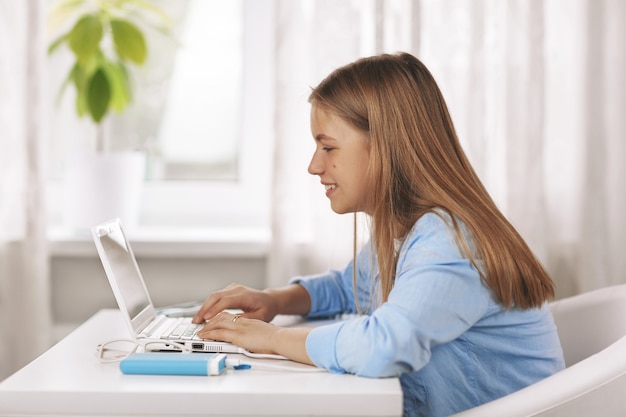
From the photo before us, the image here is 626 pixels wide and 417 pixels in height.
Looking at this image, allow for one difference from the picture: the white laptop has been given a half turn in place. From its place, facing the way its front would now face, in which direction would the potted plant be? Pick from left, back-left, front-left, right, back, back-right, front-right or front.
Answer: right

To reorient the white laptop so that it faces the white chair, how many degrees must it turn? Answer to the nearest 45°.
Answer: approximately 45° to its right

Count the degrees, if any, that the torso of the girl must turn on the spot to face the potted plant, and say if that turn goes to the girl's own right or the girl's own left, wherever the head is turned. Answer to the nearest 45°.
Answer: approximately 45° to the girl's own right

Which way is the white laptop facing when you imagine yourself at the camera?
facing to the right of the viewer

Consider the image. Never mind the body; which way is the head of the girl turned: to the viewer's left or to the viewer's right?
to the viewer's left

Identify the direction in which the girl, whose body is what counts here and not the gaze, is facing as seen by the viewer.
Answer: to the viewer's left

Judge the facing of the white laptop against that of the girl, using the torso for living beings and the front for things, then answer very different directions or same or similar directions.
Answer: very different directions

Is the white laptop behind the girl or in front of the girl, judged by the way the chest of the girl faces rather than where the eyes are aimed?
in front

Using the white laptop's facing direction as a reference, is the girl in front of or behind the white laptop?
in front

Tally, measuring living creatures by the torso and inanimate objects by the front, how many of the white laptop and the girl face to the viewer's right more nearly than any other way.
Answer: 1
